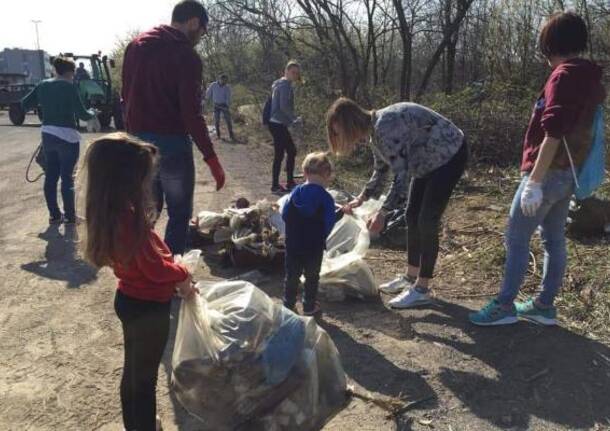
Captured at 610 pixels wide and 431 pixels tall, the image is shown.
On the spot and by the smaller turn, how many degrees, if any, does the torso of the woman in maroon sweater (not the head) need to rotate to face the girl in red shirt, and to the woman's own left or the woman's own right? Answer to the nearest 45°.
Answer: approximately 45° to the woman's own left

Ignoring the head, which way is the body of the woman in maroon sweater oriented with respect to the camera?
to the viewer's left

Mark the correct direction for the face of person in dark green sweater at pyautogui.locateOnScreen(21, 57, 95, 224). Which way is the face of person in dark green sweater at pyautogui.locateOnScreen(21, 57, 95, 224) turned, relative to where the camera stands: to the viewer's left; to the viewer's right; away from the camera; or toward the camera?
away from the camera

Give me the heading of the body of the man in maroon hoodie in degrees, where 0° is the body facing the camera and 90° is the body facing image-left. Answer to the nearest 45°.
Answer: approximately 225°

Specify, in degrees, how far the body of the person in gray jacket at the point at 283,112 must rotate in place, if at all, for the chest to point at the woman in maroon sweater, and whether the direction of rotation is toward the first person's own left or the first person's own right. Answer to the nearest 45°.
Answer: approximately 90° to the first person's own right

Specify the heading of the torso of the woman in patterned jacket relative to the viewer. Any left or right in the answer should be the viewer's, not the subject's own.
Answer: facing to the left of the viewer

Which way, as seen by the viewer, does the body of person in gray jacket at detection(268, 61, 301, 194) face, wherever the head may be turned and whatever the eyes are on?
to the viewer's right

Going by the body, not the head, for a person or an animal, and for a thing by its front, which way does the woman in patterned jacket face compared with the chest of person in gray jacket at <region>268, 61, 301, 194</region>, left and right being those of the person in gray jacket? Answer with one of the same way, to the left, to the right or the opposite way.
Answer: the opposite way

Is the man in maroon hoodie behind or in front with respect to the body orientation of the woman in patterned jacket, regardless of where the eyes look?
in front

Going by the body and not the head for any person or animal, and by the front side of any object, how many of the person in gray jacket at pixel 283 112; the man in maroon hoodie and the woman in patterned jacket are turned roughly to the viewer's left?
1

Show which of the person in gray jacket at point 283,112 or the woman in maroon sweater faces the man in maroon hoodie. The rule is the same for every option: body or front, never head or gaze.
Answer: the woman in maroon sweater
